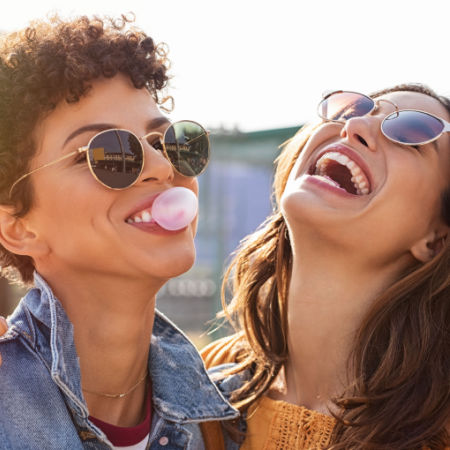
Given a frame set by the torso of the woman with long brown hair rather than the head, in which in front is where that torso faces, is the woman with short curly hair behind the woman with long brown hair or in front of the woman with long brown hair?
in front

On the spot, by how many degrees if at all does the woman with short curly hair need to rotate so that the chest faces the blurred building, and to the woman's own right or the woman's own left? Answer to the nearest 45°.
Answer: approximately 135° to the woman's own left

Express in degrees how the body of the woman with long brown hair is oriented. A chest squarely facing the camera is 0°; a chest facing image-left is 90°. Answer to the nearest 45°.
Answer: approximately 45°

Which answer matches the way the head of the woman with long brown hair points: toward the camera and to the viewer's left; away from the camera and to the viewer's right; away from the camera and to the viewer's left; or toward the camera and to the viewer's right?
toward the camera and to the viewer's left

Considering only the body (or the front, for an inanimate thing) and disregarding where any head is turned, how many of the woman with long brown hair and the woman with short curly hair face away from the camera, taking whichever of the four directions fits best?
0

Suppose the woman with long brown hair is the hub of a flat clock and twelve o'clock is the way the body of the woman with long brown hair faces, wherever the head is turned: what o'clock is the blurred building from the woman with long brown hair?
The blurred building is roughly at 4 o'clock from the woman with long brown hair.

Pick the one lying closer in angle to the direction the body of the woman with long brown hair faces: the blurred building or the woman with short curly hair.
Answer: the woman with short curly hair

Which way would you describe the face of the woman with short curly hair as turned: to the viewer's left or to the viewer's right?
to the viewer's right
